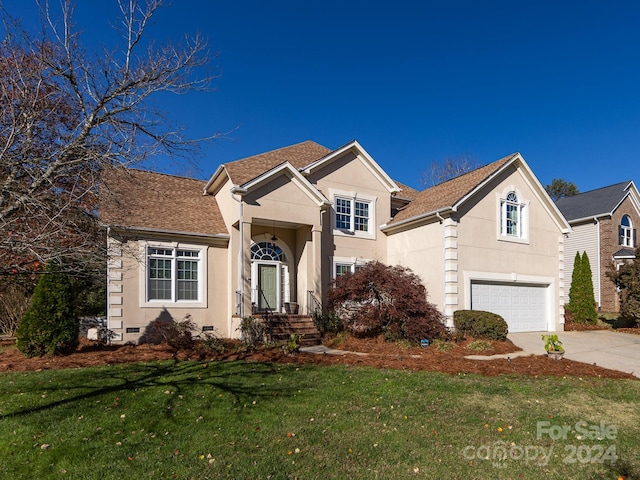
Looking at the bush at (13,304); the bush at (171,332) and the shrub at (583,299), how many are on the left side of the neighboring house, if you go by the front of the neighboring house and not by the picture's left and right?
0

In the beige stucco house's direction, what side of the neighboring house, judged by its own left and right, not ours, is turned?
right

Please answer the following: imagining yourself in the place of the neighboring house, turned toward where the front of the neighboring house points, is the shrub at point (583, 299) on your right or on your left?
on your right

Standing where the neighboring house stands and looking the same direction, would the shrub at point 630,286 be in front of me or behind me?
in front

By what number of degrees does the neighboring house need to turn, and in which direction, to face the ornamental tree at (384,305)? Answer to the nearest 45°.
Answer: approximately 45° to its right

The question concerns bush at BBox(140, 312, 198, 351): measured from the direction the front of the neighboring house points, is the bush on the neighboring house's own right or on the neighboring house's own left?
on the neighboring house's own right

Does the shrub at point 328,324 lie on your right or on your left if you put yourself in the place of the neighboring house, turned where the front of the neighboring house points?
on your right

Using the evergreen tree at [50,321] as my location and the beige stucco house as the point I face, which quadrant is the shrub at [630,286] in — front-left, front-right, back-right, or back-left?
front-right

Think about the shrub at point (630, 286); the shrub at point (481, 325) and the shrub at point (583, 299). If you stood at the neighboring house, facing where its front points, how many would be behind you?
0

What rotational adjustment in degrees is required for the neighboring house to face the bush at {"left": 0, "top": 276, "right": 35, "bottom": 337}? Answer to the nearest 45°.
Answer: approximately 90° to its right

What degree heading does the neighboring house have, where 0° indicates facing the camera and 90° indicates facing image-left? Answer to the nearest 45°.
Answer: approximately 315°

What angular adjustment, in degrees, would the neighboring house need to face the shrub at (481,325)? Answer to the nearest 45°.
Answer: approximately 45° to its right

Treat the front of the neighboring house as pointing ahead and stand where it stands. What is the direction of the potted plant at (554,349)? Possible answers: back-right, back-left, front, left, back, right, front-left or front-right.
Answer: front-right
